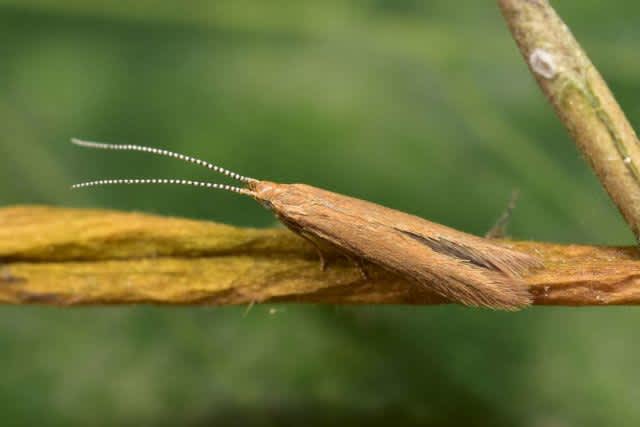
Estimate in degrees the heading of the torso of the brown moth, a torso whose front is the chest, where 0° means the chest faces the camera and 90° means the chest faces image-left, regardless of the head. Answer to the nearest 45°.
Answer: approximately 90°
